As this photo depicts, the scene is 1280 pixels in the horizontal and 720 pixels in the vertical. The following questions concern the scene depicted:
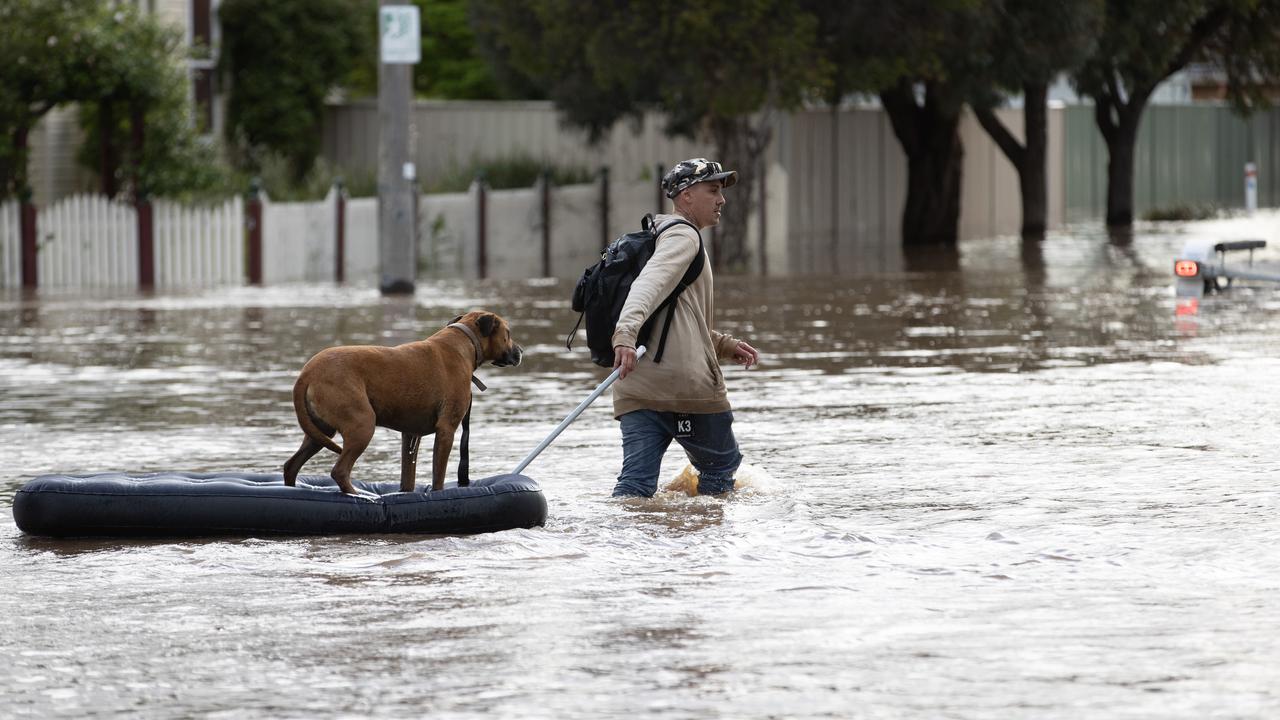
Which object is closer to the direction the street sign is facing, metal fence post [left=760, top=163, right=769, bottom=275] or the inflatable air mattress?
the inflatable air mattress

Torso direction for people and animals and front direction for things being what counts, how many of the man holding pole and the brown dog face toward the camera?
0

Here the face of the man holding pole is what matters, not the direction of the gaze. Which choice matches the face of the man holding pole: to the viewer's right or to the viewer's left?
to the viewer's right

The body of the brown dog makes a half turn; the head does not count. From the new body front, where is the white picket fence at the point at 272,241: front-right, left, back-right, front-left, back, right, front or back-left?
right

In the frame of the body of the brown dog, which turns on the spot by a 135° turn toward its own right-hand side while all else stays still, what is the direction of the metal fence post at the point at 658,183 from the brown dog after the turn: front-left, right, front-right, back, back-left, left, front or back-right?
back-right

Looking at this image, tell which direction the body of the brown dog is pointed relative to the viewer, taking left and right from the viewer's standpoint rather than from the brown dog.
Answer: facing to the right of the viewer

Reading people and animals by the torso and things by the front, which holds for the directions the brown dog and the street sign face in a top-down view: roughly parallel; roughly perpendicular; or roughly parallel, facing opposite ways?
roughly perpendicular

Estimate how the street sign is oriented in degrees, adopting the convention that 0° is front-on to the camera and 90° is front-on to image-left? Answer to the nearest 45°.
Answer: approximately 0°

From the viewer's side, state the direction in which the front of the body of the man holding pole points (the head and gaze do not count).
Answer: to the viewer's right

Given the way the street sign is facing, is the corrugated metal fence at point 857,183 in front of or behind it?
behind

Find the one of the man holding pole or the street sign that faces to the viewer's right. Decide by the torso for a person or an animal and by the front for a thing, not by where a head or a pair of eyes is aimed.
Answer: the man holding pole
